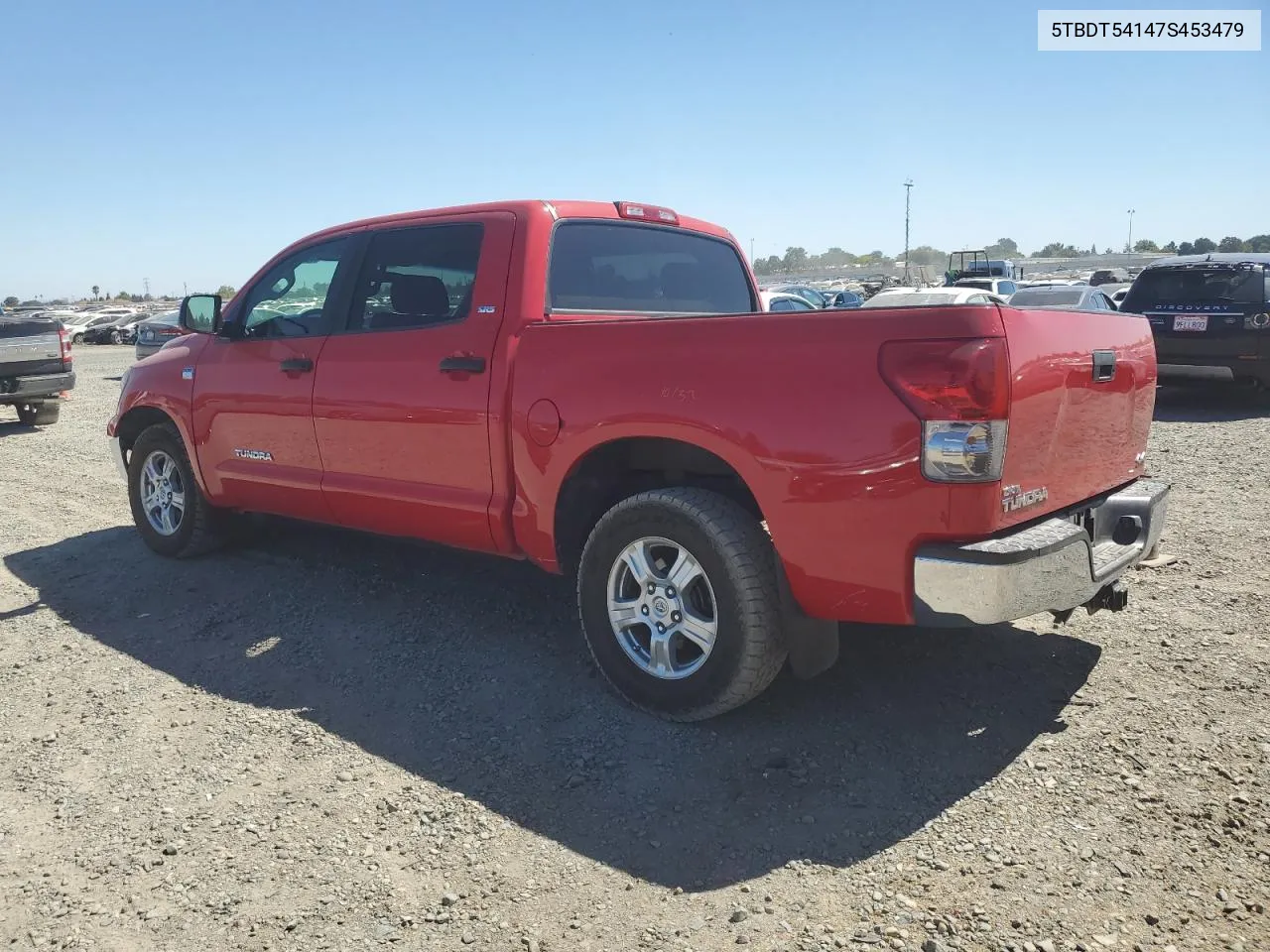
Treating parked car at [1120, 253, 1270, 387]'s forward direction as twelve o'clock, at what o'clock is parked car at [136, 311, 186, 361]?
parked car at [136, 311, 186, 361] is roughly at 9 o'clock from parked car at [1120, 253, 1270, 387].

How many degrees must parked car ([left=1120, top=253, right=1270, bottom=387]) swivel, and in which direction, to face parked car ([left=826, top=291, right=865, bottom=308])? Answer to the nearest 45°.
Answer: approximately 45° to its left

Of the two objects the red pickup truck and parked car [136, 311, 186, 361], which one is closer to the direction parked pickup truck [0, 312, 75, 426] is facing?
the parked car

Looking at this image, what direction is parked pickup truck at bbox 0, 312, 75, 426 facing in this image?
away from the camera

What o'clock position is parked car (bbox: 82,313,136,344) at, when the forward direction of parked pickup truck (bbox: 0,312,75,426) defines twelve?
parked car (bbox: 82,313,136,344) is roughly at 12 o'clock from parked pickup truck (bbox: 0,312,75,426).

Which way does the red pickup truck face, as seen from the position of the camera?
facing away from the viewer and to the left of the viewer

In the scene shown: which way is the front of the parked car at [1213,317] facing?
away from the camera

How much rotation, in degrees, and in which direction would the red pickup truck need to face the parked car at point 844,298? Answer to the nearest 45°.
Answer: approximately 45° to its right

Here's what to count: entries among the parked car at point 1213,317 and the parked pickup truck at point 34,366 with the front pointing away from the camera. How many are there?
2

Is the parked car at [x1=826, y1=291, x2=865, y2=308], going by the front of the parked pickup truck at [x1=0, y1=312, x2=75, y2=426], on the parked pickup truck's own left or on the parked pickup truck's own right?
on the parked pickup truck's own right

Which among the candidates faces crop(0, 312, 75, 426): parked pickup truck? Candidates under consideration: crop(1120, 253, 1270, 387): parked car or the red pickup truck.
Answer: the red pickup truck

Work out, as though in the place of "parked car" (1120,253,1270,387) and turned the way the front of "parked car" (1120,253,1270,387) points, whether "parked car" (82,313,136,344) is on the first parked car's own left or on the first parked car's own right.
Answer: on the first parked car's own left

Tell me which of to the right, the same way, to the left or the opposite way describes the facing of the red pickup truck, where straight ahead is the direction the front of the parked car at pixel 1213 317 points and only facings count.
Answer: to the left
